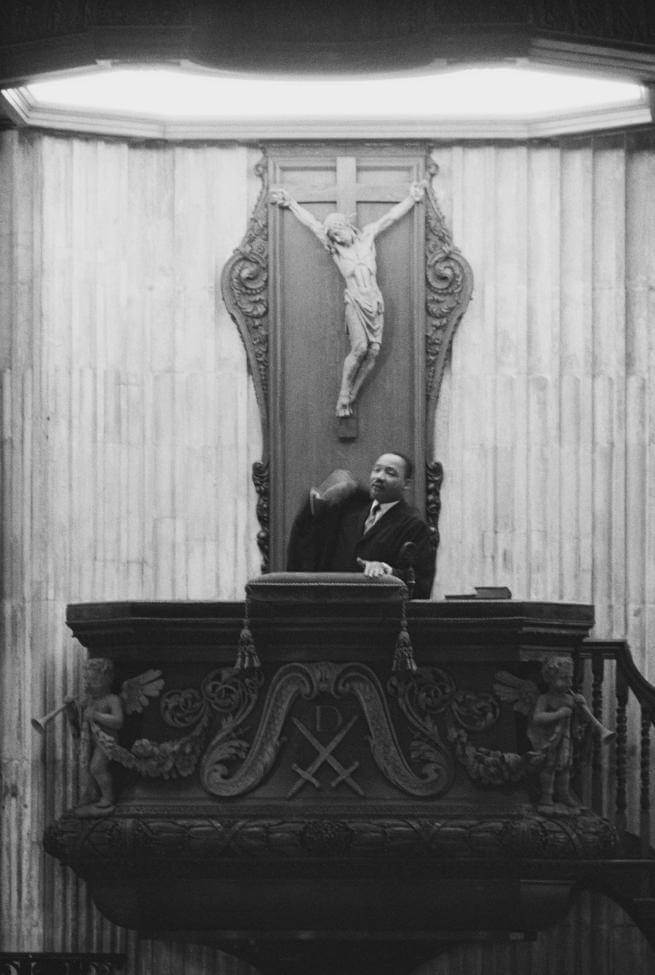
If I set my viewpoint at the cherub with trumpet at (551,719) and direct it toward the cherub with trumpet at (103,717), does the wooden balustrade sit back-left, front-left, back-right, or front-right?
back-right

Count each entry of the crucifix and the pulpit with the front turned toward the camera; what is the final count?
2

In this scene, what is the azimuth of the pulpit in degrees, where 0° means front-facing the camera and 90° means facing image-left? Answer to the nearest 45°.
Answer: approximately 0°
